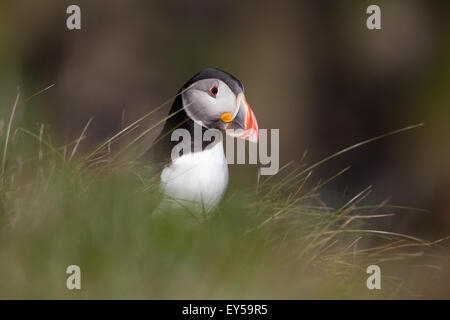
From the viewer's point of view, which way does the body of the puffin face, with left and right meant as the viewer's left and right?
facing the viewer and to the right of the viewer
